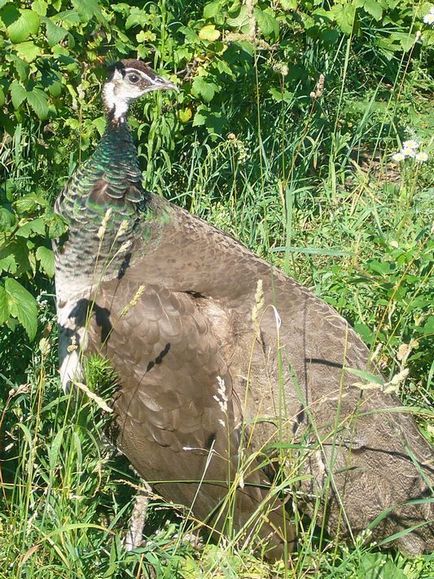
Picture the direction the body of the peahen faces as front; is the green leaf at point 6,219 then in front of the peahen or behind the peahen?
in front

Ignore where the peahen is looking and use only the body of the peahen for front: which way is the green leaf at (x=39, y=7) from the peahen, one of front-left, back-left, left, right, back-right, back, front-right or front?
front-right

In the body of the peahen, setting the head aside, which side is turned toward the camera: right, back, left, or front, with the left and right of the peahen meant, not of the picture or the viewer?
left

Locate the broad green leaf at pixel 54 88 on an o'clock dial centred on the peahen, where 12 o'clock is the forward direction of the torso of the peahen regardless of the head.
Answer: The broad green leaf is roughly at 1 o'clock from the peahen.

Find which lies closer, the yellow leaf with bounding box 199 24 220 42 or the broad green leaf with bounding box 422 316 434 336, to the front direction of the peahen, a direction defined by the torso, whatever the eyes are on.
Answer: the yellow leaf

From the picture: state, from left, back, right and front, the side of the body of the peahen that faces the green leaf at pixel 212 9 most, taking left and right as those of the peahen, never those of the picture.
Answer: right

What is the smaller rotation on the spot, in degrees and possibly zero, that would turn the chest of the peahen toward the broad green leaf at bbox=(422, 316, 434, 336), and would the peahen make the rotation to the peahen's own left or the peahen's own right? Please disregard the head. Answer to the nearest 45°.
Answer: approximately 135° to the peahen's own right

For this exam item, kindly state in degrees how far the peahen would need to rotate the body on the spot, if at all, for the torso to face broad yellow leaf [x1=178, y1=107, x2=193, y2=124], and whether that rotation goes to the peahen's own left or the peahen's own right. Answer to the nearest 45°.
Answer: approximately 90° to the peahen's own right

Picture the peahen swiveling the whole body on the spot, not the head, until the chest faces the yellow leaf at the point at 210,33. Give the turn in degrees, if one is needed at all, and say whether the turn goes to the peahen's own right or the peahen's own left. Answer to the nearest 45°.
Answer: approximately 90° to the peahen's own right
